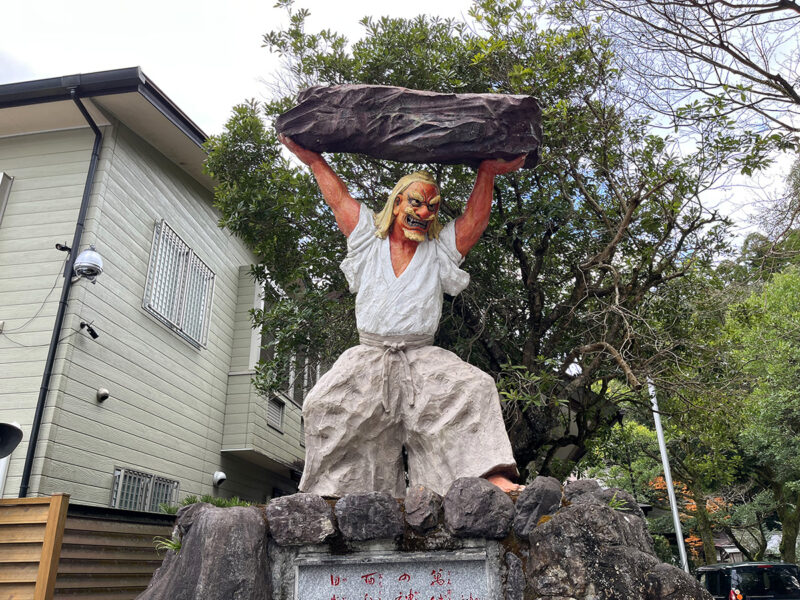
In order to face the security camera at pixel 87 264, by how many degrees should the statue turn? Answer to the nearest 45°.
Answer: approximately 135° to its right

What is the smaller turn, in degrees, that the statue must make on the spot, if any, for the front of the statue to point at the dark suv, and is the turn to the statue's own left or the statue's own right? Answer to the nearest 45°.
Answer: approximately 135° to the statue's own left

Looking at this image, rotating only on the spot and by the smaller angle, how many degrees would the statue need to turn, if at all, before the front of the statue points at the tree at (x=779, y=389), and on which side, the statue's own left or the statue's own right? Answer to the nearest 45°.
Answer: approximately 135° to the statue's own left

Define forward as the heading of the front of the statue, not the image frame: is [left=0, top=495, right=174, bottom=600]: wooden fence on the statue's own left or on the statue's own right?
on the statue's own right

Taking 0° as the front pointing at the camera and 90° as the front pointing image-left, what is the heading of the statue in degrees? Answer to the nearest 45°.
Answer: approximately 0°

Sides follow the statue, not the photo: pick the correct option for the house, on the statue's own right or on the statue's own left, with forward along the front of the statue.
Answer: on the statue's own right
